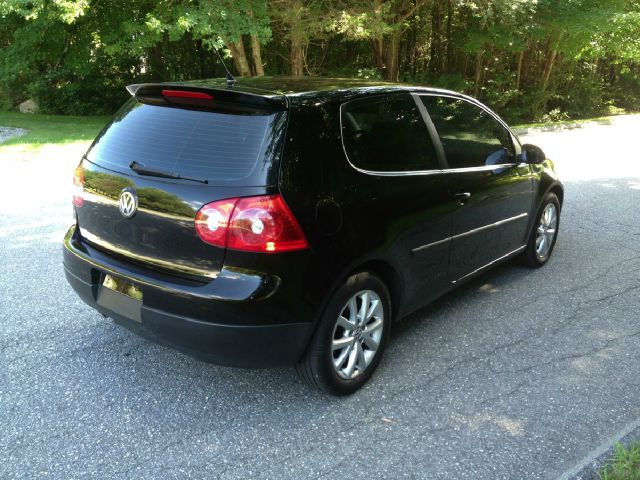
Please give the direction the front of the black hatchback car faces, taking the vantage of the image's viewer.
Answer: facing away from the viewer and to the right of the viewer
